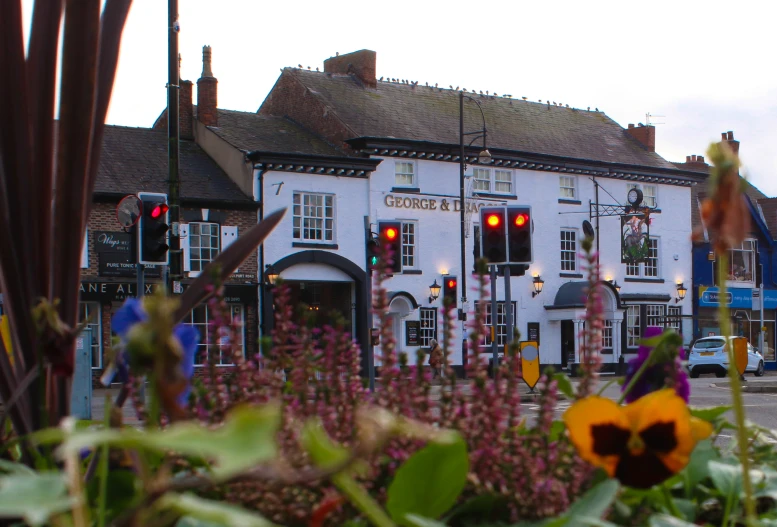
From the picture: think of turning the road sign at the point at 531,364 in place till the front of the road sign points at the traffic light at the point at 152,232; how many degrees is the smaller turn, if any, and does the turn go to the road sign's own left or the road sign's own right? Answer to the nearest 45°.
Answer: approximately 45° to the road sign's own right

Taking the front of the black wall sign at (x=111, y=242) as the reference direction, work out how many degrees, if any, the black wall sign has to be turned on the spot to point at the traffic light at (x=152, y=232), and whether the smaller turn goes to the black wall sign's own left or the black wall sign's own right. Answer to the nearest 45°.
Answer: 0° — it already faces it

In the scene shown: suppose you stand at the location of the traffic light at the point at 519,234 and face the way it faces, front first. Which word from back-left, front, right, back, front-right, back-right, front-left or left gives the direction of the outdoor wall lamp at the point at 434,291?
back

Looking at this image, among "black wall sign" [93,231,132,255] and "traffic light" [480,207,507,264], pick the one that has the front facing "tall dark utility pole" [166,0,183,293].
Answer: the black wall sign

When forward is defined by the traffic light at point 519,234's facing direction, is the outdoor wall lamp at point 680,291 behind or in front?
behind

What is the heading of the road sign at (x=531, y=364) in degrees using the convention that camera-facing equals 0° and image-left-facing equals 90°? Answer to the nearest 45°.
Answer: approximately 0°

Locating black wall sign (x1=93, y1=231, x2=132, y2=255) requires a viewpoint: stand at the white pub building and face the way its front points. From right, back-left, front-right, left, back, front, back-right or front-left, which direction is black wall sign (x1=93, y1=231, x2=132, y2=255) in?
right

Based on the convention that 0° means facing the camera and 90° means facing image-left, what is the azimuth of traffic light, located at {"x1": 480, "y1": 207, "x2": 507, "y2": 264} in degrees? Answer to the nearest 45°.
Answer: approximately 0°

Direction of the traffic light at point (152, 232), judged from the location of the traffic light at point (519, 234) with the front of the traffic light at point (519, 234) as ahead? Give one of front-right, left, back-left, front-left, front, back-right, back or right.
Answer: right

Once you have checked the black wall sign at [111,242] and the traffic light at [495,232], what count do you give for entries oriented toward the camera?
2
